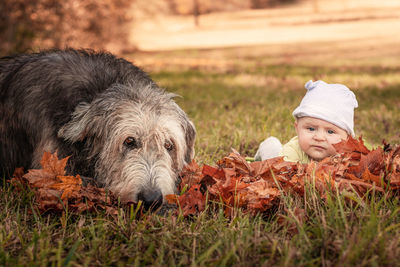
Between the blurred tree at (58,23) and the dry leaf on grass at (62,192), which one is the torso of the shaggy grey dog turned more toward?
the dry leaf on grass

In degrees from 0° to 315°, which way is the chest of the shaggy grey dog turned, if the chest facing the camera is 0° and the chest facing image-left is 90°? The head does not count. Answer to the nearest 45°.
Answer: approximately 315°

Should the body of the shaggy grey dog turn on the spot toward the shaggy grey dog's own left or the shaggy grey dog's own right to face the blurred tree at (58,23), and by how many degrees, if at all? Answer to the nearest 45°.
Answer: approximately 135° to the shaggy grey dog's own left

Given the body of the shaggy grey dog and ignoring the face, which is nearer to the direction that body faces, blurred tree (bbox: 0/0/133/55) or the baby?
the baby

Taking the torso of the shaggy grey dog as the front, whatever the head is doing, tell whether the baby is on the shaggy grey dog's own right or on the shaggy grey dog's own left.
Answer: on the shaggy grey dog's own left
